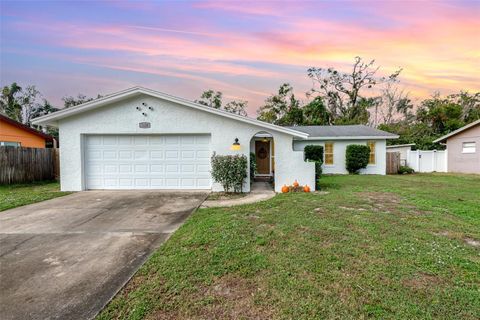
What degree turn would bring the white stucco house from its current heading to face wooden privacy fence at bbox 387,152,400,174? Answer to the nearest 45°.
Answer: approximately 135° to its left

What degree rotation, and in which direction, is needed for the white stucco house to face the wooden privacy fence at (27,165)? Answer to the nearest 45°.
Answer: approximately 135° to its right

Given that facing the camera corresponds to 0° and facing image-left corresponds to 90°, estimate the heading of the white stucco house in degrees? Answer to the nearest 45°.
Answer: approximately 0°

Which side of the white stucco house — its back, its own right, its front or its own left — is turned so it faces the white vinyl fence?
left

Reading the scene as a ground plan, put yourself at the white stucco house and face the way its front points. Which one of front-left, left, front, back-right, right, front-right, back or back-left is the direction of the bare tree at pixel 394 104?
back-left

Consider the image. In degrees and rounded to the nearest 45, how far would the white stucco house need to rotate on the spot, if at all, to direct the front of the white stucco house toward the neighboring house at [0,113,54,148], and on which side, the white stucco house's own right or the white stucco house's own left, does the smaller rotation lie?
approximately 135° to the white stucco house's own right

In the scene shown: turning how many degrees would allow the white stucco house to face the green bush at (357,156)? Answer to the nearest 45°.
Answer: approximately 135° to its left
